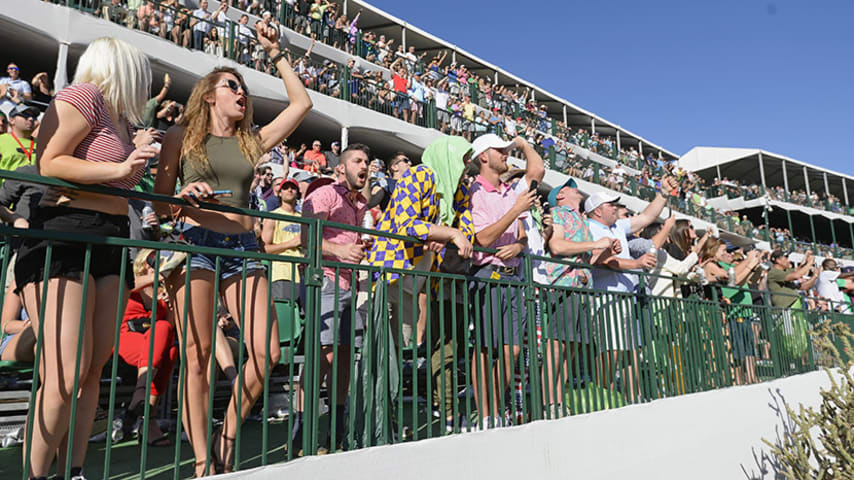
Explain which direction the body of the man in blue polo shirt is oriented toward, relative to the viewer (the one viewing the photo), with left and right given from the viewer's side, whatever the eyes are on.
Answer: facing the viewer and to the right of the viewer

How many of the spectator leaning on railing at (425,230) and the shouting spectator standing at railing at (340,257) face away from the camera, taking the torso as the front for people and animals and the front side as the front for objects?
0

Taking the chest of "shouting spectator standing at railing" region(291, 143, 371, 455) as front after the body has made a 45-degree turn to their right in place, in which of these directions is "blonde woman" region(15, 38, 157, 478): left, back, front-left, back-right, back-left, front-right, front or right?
front-right

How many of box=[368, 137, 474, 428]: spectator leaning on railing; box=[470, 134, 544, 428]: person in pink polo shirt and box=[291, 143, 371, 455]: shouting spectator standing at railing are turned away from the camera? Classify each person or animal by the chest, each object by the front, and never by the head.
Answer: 0

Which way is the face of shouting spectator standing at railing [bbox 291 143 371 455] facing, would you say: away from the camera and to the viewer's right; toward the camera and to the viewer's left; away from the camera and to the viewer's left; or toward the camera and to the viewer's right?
toward the camera and to the viewer's right

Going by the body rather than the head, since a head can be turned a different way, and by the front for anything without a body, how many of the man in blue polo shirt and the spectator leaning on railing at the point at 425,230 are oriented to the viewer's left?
0

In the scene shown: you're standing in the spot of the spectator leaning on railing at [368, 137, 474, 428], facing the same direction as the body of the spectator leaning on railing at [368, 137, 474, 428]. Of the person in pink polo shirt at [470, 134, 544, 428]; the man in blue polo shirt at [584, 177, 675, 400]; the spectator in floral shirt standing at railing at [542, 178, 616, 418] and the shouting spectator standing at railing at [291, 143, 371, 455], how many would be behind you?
1

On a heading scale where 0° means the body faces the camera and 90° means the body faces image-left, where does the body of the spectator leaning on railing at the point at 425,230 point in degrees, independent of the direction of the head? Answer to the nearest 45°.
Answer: approximately 270°

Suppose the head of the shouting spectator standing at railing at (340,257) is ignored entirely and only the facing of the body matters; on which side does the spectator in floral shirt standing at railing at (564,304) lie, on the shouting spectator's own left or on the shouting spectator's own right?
on the shouting spectator's own left
